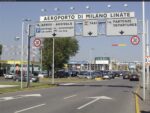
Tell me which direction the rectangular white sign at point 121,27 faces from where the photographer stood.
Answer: facing the viewer

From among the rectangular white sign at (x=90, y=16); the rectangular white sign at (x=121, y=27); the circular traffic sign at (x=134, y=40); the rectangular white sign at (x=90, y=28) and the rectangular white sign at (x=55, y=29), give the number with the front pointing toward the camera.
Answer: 5

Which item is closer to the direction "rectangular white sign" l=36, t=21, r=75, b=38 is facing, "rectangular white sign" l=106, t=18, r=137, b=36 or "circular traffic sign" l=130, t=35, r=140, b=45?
the circular traffic sign

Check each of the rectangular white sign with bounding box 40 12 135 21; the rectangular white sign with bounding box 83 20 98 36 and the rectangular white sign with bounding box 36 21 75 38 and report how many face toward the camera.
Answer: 3

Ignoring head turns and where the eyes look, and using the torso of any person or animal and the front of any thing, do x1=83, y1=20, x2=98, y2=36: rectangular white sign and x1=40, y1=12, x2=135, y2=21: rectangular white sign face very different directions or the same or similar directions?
same or similar directions

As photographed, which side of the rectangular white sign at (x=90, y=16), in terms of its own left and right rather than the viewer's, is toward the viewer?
front

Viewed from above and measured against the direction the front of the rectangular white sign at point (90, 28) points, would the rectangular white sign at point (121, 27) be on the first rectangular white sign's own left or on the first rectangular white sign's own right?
on the first rectangular white sign's own left

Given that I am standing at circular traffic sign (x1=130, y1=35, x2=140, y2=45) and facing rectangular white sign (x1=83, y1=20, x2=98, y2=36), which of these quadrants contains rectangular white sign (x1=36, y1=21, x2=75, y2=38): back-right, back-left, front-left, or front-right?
front-left

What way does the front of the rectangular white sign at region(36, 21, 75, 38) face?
toward the camera

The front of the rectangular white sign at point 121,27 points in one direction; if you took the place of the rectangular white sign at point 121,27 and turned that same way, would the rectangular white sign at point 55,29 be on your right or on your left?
on your right

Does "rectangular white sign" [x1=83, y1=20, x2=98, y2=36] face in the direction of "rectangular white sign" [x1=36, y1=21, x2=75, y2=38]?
no

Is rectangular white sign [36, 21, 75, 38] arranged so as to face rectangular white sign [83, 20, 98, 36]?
no

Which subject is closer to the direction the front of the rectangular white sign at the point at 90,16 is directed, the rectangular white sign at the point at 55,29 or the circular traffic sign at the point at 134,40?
the circular traffic sign

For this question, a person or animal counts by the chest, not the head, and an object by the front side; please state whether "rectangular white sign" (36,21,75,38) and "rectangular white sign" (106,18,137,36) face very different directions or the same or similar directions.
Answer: same or similar directions

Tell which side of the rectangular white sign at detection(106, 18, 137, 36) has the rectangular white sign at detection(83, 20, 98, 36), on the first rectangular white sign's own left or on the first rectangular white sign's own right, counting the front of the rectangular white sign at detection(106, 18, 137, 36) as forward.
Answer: on the first rectangular white sign's own right

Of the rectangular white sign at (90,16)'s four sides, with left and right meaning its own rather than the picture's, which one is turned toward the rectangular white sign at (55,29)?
right
